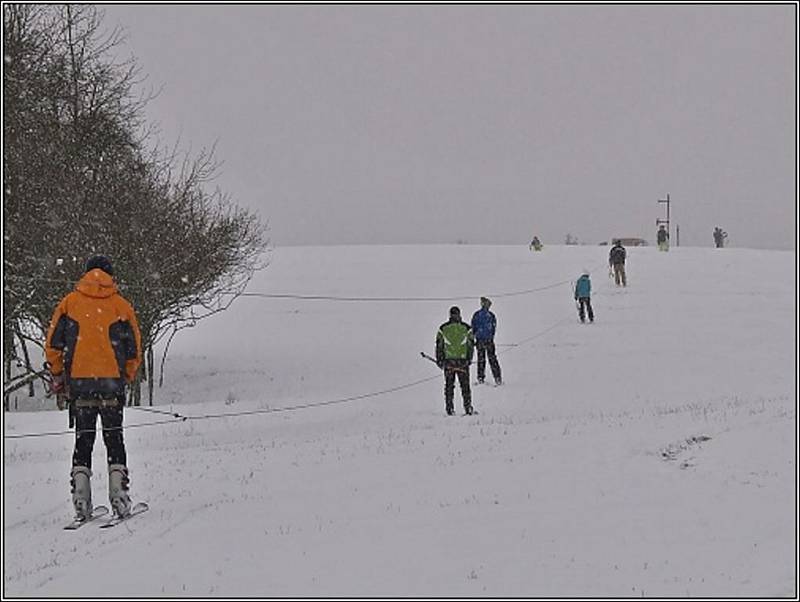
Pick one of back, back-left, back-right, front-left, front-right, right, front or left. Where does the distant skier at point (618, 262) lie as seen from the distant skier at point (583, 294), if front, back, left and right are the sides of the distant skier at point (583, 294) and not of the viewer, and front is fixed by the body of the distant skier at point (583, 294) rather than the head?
front

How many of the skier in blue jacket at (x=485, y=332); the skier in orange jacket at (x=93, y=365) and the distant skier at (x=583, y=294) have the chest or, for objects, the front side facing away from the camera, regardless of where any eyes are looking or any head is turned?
3

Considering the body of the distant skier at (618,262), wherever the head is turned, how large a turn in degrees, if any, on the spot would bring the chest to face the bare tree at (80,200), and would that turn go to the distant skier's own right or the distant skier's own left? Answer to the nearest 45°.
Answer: approximately 135° to the distant skier's own left

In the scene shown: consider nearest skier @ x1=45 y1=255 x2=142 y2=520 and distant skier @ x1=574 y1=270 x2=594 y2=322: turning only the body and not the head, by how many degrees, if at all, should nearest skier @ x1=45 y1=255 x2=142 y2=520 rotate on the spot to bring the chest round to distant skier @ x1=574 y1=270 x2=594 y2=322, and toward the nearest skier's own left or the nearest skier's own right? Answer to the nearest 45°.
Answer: approximately 45° to the nearest skier's own right

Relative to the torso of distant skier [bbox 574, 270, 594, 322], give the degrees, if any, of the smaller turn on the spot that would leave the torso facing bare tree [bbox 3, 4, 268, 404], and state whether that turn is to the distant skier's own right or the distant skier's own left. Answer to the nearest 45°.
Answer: approximately 135° to the distant skier's own left

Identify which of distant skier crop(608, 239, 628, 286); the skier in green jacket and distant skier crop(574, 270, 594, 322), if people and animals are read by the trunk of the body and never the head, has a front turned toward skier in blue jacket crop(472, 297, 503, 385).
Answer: the skier in green jacket

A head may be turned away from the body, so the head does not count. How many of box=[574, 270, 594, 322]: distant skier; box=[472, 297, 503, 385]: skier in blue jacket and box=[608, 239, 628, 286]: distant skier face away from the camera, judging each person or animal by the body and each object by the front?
3

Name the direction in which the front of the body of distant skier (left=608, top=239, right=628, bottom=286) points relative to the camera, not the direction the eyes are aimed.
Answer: away from the camera

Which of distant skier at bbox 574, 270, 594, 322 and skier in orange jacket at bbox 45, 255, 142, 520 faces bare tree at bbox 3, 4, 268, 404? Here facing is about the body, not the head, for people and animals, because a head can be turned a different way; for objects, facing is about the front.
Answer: skier in orange jacket at bbox 45, 255, 142, 520

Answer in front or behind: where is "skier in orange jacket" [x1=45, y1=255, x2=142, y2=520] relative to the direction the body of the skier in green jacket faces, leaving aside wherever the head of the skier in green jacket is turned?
behind

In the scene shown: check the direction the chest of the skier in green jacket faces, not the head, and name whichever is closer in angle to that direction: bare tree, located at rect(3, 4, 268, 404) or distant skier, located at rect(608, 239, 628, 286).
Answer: the distant skier

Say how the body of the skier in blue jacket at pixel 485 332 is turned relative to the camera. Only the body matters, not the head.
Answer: away from the camera

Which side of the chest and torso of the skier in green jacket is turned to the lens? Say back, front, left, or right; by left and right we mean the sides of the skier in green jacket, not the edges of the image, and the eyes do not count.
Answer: back

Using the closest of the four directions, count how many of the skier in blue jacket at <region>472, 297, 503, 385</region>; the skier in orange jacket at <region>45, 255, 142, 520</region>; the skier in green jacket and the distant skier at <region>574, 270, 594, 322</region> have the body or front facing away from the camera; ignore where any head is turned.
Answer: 4

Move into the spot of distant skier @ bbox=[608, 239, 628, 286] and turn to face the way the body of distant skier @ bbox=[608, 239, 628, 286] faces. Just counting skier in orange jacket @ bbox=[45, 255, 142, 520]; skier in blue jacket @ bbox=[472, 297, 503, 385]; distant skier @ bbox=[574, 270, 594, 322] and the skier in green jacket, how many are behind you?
4

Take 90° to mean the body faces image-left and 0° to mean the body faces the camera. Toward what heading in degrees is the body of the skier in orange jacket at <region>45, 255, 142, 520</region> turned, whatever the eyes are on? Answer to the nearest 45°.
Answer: approximately 180°
